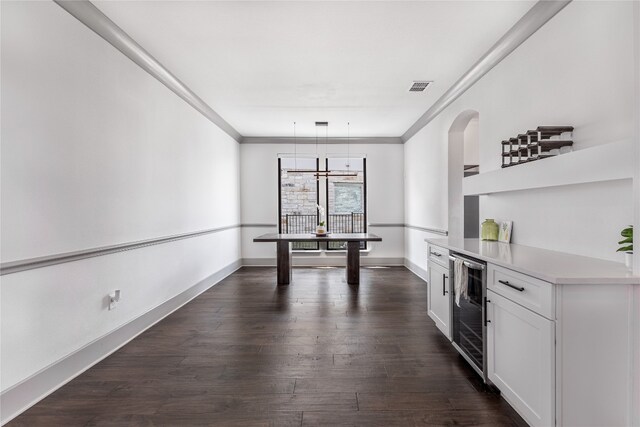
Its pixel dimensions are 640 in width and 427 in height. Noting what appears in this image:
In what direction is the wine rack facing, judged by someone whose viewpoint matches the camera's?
facing the viewer and to the left of the viewer

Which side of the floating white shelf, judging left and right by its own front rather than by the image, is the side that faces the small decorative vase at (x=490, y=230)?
right

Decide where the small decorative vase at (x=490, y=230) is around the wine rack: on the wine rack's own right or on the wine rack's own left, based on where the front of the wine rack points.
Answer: on the wine rack's own right
